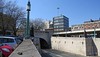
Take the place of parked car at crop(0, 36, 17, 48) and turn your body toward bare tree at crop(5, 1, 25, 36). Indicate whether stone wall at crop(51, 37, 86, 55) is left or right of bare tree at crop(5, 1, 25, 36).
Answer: right

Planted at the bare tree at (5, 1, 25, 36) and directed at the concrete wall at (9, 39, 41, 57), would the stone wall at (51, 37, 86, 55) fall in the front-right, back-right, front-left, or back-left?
front-left

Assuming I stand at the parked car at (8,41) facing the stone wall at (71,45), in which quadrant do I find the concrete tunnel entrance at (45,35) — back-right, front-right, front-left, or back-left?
front-left

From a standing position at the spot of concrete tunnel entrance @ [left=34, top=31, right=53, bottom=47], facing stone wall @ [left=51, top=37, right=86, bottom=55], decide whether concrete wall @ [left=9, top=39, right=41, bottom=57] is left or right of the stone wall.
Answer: right

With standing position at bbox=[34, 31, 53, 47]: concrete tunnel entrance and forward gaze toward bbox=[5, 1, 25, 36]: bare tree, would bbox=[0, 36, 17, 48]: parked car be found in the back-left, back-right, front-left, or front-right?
front-left
